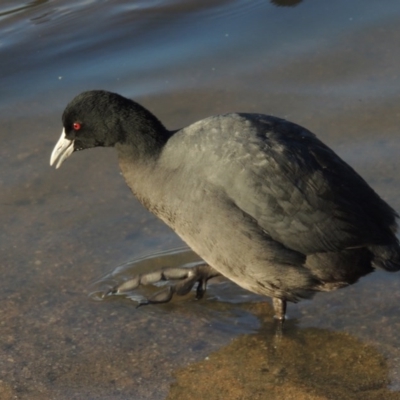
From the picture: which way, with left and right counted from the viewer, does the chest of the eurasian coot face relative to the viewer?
facing to the left of the viewer
